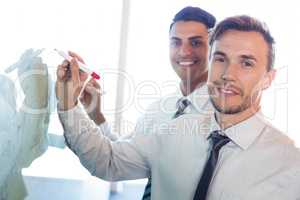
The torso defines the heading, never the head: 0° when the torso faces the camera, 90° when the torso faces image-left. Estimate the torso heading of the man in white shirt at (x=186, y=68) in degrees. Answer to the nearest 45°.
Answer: approximately 45°

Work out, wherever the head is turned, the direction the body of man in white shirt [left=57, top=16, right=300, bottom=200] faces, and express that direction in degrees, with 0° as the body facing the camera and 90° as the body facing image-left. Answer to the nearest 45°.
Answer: approximately 45°
